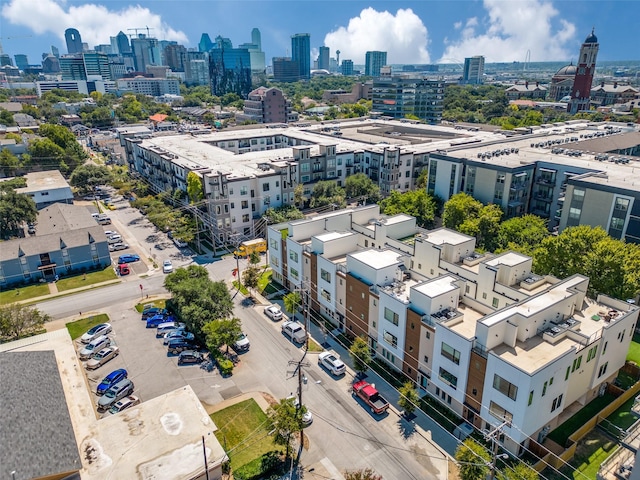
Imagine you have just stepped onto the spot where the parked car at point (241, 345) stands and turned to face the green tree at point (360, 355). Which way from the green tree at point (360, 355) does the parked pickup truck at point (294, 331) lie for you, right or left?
left

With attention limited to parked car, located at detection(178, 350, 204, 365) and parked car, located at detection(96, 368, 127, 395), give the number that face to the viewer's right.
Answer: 1

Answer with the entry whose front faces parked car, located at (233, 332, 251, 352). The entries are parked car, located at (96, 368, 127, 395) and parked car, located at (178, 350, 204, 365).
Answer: parked car, located at (178, 350, 204, 365)

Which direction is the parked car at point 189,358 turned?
to the viewer's right

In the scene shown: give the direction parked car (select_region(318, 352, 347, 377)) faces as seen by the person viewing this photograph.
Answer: facing away from the viewer and to the left of the viewer

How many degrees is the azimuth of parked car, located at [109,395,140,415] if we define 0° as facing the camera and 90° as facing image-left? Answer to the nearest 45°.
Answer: approximately 45°

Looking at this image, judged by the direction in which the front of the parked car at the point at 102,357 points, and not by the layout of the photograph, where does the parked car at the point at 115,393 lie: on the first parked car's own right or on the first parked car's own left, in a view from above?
on the first parked car's own left

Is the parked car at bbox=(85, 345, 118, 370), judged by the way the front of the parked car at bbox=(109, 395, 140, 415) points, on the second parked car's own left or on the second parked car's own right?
on the second parked car's own right

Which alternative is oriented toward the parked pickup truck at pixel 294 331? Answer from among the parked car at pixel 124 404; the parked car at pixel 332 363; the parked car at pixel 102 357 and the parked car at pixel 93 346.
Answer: the parked car at pixel 332 363

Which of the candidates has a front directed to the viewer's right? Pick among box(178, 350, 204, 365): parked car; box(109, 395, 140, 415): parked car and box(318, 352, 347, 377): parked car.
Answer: box(178, 350, 204, 365): parked car

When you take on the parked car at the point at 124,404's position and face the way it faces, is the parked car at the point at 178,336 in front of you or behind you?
behind
